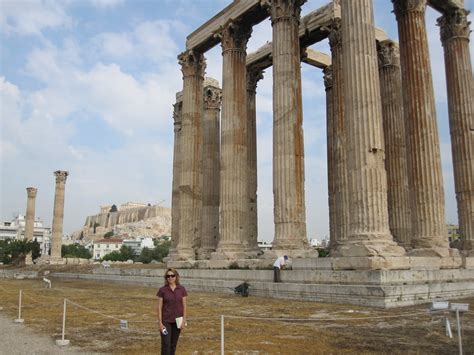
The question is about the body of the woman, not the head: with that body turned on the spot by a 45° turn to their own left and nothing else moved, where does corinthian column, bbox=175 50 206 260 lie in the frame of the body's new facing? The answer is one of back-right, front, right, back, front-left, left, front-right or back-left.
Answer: back-left

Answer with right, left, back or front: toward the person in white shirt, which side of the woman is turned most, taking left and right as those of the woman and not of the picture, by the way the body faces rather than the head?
back

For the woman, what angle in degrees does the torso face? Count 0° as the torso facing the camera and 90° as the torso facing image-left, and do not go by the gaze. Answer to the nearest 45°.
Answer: approximately 0°

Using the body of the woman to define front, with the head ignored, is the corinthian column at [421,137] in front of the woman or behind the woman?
behind

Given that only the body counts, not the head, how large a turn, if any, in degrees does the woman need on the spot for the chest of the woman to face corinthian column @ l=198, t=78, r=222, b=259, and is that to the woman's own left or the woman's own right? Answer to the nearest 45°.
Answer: approximately 180°

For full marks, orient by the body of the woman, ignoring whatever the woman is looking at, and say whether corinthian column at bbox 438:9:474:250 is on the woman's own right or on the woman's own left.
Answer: on the woman's own left

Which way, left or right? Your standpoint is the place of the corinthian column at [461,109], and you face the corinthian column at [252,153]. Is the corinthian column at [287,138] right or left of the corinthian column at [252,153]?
left

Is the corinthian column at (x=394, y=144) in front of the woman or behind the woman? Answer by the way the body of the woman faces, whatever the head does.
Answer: behind

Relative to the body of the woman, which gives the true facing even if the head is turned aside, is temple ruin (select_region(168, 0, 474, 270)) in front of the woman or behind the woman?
behind

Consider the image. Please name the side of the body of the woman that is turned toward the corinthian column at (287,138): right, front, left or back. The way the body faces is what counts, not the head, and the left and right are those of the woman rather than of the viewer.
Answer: back

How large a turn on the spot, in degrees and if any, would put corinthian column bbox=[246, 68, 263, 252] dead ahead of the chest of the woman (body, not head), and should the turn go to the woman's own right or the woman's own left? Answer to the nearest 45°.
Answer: approximately 180°
